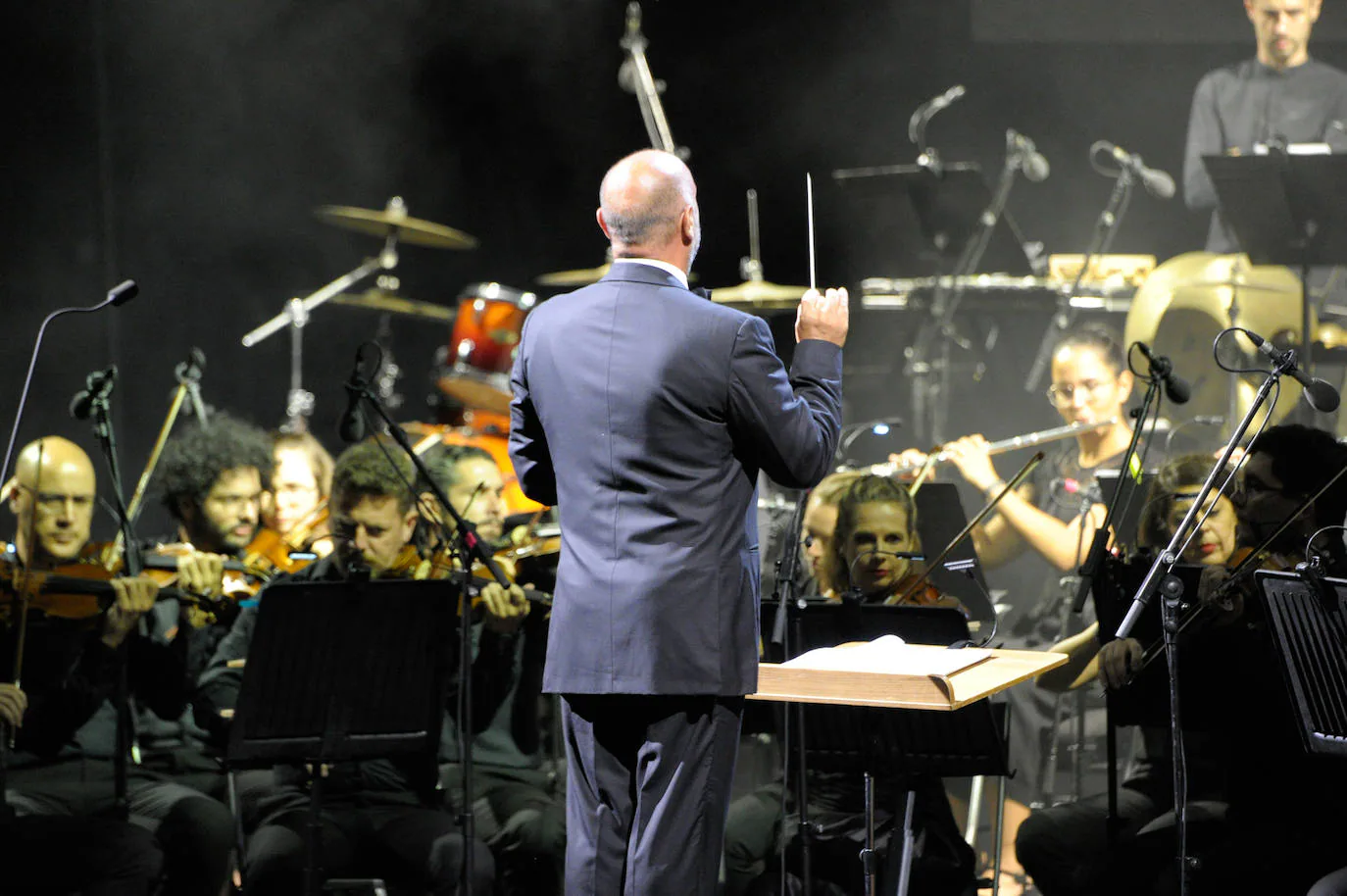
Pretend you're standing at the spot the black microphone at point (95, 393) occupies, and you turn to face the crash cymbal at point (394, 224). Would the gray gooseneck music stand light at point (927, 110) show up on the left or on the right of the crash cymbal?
right

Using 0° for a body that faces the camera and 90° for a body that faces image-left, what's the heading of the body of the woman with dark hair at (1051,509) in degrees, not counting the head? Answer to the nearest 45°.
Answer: approximately 45°

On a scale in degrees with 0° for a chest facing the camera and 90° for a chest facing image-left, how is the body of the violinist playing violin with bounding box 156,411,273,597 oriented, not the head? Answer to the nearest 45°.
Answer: approximately 315°

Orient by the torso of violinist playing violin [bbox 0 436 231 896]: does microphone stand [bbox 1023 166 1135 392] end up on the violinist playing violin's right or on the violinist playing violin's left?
on the violinist playing violin's left

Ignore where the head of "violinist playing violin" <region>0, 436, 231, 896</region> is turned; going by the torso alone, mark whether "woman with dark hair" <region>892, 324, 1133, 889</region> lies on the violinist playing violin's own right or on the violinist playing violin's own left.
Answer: on the violinist playing violin's own left

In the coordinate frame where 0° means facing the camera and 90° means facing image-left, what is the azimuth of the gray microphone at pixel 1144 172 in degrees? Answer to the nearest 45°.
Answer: approximately 270°

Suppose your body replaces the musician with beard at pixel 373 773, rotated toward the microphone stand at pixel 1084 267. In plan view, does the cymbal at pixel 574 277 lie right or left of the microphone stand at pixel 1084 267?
left

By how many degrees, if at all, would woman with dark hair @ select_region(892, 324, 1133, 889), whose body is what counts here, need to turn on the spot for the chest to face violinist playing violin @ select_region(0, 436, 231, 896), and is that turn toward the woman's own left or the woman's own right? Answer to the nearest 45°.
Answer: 0° — they already face them

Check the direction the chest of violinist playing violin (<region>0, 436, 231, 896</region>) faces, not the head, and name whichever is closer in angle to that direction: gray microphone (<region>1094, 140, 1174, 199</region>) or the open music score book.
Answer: the open music score book

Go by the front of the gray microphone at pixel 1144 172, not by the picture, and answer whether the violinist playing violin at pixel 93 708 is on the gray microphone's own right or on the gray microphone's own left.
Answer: on the gray microphone's own right

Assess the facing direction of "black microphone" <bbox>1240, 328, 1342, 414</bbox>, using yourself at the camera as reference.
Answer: facing to the right of the viewer

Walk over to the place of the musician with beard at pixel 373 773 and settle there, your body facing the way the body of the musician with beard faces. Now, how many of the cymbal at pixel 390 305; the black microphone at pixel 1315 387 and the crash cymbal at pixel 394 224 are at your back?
2
